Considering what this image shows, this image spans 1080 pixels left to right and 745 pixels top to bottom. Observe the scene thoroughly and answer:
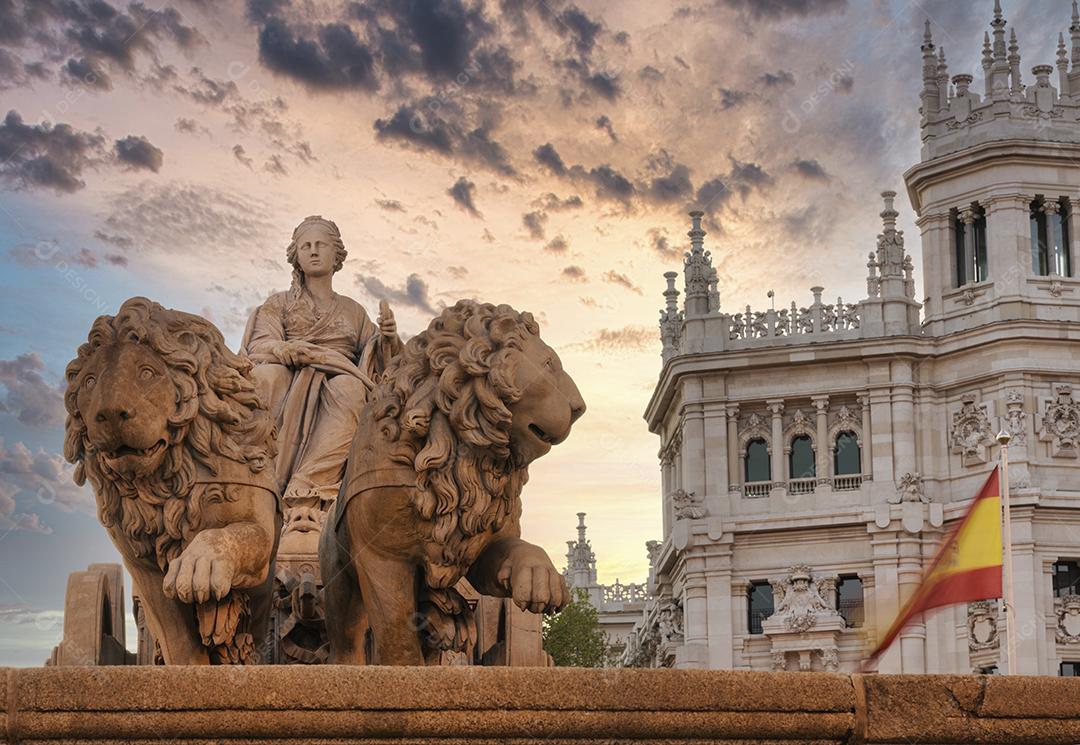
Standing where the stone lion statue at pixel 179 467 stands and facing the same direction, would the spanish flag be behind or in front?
behind

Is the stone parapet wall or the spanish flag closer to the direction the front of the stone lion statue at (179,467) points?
the stone parapet wall

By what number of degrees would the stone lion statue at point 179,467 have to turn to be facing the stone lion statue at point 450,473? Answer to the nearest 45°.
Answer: approximately 135° to its left

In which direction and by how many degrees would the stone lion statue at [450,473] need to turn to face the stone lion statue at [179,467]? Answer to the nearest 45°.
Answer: approximately 135° to its right

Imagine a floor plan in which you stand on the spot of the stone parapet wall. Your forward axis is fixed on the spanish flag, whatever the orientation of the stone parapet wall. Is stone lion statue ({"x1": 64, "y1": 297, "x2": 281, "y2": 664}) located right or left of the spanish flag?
left

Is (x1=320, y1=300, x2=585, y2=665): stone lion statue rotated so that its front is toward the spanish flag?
no

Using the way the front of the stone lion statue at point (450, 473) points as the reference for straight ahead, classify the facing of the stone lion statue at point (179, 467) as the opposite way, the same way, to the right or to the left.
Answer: to the right

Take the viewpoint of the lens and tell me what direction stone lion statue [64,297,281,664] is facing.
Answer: facing the viewer and to the left of the viewer

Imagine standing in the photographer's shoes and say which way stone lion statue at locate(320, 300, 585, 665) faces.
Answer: facing the viewer and to the right of the viewer

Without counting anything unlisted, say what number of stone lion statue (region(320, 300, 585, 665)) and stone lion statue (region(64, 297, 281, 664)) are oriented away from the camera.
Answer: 0
